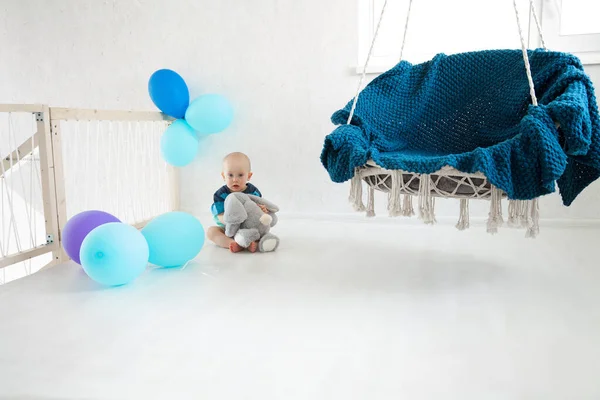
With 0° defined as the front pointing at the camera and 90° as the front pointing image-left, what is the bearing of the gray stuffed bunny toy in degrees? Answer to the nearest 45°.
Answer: approximately 315°

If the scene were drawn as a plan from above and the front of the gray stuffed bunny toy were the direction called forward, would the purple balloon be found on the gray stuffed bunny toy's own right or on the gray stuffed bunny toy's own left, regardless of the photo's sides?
on the gray stuffed bunny toy's own right

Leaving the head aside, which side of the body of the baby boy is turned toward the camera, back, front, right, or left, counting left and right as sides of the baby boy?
front

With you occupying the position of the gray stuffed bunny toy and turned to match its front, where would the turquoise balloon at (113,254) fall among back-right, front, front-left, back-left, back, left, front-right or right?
right

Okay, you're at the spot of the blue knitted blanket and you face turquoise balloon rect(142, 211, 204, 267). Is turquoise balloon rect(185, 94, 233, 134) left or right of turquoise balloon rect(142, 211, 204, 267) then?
right

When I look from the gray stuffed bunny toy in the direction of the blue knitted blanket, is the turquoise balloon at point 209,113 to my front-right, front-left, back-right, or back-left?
back-left
